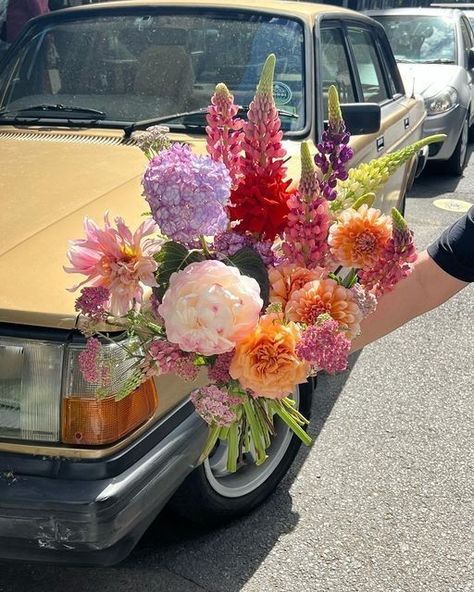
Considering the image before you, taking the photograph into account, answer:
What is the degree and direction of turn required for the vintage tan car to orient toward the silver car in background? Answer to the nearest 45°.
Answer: approximately 180°

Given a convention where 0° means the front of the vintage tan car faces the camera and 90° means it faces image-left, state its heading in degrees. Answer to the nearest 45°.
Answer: approximately 45°
